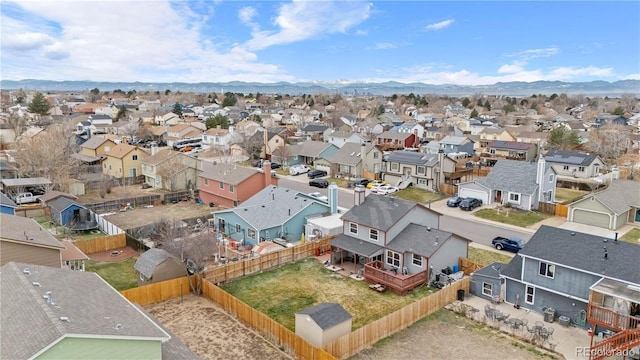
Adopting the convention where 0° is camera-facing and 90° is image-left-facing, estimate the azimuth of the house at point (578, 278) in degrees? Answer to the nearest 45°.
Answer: approximately 225°

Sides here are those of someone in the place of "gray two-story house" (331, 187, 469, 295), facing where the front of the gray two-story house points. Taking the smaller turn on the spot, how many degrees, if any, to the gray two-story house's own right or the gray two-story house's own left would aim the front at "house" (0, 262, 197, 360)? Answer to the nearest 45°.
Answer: approximately 180°

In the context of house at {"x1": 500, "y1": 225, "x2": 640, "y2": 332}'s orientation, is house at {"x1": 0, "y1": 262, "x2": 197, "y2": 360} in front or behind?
behind

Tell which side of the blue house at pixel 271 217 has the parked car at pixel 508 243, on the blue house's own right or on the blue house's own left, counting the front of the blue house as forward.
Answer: on the blue house's own right

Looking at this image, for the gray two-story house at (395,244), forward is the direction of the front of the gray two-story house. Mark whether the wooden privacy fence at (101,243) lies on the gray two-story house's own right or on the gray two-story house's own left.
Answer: on the gray two-story house's own left

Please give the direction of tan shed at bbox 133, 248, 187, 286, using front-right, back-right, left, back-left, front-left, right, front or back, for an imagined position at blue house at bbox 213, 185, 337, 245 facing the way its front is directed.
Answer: back

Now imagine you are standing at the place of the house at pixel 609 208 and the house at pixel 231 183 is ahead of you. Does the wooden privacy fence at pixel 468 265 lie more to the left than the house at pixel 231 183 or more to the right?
left

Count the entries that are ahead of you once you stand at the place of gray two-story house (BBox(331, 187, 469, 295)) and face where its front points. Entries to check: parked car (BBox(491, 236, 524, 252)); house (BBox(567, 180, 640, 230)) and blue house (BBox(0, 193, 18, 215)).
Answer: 2

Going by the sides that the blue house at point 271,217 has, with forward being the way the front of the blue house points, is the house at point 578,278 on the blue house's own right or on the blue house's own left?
on the blue house's own right

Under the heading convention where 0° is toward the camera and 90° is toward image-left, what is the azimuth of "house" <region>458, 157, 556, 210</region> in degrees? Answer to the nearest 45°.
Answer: approximately 45°

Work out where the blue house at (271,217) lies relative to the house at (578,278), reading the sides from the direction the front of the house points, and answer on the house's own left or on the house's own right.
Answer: on the house's own left

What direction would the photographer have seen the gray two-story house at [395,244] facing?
facing away from the viewer and to the right of the viewer

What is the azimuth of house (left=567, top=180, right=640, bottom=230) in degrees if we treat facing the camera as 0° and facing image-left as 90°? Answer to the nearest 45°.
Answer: approximately 45°

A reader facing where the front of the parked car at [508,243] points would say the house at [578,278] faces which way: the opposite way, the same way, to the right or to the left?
to the left

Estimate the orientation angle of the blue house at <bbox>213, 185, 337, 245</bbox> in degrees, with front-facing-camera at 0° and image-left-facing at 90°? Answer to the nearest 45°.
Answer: approximately 225°
